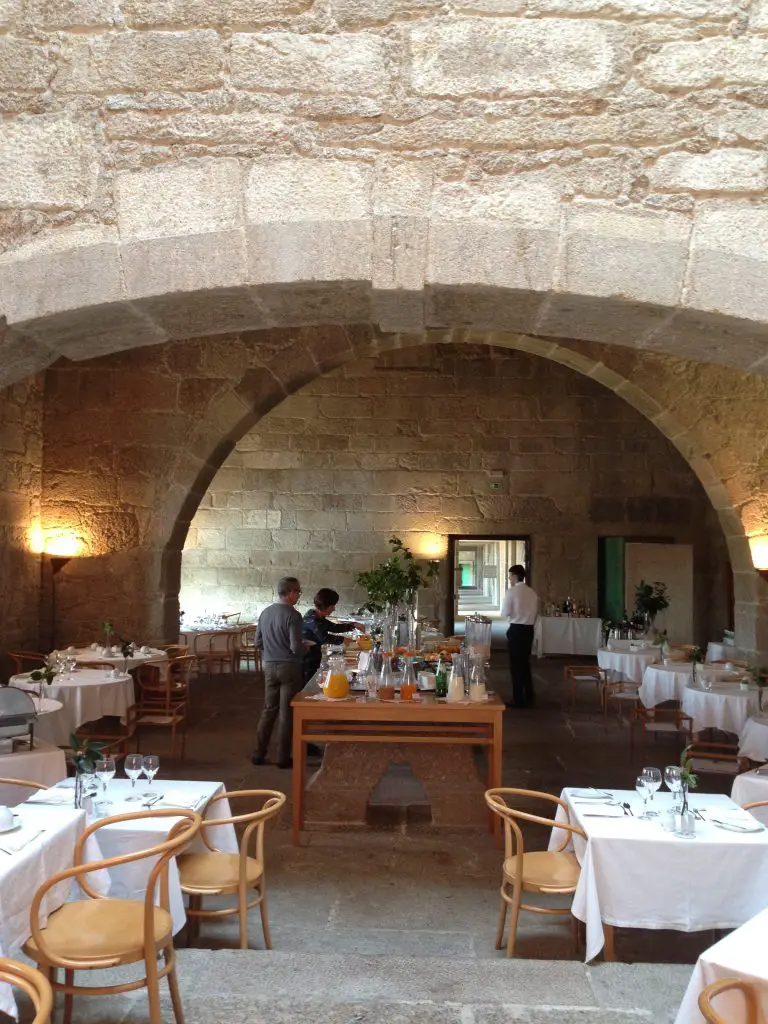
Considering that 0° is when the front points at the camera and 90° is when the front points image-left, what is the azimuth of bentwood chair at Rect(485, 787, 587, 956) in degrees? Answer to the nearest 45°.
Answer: approximately 270°

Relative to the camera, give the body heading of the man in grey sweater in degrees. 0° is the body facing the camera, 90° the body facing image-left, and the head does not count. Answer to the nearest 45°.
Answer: approximately 225°

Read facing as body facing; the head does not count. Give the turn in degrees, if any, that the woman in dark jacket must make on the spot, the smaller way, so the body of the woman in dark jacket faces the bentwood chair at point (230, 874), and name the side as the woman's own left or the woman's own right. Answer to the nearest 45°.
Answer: approximately 90° to the woman's own right

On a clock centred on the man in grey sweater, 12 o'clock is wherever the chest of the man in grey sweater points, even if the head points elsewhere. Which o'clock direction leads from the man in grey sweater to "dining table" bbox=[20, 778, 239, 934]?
The dining table is roughly at 5 o'clock from the man in grey sweater.

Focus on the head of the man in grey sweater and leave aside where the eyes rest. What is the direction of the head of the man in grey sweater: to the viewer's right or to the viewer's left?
to the viewer's right

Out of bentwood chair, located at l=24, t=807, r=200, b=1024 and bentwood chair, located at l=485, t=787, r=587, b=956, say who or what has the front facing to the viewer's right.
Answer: bentwood chair, located at l=485, t=787, r=587, b=956

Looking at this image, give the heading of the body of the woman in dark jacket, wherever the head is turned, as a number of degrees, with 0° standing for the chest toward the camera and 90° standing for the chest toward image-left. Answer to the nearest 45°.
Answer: approximately 270°

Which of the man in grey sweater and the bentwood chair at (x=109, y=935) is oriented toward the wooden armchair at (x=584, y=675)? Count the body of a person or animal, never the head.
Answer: the man in grey sweater

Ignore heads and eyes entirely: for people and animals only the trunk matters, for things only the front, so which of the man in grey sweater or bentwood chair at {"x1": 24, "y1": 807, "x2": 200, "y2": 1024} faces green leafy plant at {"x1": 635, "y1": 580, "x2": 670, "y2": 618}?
the man in grey sweater

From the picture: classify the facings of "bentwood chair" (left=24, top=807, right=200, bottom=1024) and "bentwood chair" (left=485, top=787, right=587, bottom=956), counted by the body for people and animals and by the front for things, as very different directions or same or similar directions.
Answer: very different directions

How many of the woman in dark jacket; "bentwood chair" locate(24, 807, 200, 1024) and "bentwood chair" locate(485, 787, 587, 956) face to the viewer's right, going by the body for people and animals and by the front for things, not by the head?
2

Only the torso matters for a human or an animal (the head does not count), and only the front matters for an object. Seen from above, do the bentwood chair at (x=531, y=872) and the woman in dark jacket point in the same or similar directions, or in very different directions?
same or similar directions

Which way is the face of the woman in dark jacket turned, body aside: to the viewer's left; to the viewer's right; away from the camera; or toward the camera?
to the viewer's right

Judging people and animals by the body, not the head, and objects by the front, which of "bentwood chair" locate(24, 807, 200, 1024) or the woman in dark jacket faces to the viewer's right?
the woman in dark jacket

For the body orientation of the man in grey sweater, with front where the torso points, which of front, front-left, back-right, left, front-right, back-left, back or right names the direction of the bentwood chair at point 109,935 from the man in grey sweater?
back-right

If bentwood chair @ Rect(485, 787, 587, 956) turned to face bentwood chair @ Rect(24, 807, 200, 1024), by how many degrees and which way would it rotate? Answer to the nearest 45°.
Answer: approximately 135° to its right

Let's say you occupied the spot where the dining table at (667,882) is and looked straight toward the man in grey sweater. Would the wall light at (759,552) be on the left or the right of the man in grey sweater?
right

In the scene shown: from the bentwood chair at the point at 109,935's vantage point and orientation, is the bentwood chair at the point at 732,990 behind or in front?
behind
